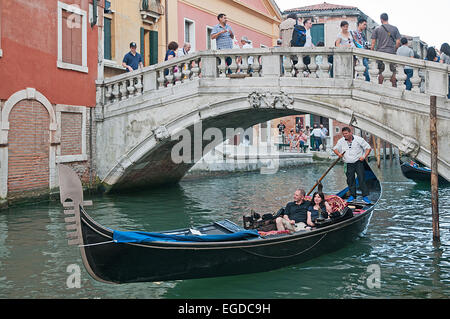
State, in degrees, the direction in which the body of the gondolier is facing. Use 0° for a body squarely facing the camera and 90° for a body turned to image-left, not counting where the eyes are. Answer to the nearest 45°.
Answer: approximately 0°

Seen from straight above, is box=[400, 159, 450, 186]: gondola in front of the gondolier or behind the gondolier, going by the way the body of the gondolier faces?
behind

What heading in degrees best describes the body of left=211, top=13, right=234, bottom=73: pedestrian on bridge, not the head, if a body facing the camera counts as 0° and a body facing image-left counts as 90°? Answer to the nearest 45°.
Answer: approximately 315°

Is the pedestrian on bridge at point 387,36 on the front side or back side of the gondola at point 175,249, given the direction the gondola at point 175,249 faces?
on the back side

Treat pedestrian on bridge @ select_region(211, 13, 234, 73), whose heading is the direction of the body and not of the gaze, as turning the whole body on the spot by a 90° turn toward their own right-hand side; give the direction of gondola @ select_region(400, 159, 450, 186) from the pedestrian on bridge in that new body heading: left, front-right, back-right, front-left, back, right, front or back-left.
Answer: back

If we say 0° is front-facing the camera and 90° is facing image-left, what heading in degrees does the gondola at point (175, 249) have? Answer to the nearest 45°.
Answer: approximately 45°

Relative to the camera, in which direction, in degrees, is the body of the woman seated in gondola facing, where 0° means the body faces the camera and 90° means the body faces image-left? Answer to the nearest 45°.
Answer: approximately 45°

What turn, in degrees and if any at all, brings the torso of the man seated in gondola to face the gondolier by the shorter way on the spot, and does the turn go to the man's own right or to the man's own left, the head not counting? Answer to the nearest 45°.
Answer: approximately 180°

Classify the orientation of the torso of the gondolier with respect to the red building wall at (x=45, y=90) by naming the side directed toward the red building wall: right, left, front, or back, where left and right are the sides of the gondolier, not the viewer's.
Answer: right
